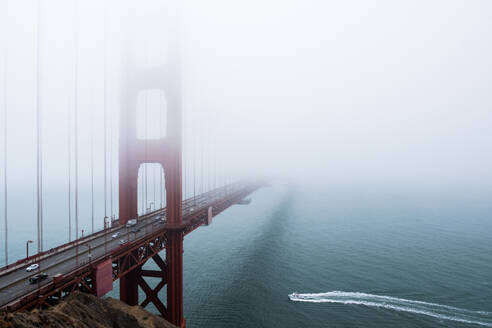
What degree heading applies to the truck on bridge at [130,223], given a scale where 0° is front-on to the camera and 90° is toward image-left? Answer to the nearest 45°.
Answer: approximately 45°

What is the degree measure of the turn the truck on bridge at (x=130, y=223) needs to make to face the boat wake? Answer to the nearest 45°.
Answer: approximately 135° to its left
